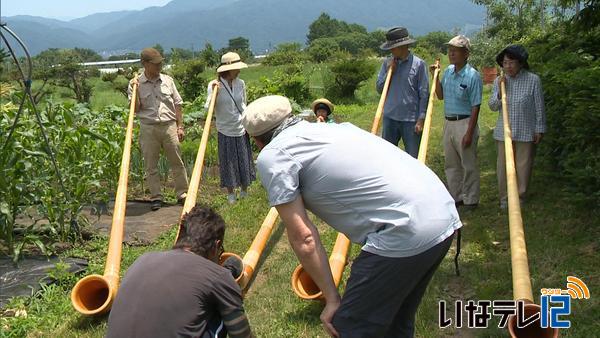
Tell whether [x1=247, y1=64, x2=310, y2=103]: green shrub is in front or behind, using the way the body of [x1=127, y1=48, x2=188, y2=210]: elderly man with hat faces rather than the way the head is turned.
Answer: behind

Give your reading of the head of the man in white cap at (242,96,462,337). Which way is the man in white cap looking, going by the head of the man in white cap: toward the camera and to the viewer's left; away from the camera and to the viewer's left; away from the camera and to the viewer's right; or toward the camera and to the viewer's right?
away from the camera and to the viewer's left

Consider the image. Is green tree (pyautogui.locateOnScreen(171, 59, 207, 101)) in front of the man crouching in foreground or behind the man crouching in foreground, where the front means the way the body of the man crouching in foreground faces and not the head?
in front

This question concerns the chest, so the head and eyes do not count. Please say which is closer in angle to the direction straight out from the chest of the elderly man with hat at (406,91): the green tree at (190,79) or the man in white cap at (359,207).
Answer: the man in white cap

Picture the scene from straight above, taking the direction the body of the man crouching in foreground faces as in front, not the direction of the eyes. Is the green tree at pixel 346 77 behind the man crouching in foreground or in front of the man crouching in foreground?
in front

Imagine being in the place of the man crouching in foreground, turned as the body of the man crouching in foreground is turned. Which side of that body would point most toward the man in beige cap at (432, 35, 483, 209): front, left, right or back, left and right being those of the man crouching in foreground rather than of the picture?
front

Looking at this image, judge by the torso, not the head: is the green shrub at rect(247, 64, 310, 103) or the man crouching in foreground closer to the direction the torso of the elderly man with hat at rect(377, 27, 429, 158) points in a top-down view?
the man crouching in foreground

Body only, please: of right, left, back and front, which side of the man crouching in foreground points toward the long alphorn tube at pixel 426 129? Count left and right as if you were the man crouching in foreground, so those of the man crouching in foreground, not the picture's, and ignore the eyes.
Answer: front

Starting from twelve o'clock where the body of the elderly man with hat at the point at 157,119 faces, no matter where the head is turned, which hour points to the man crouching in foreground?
The man crouching in foreground is roughly at 12 o'clock from the elderly man with hat.

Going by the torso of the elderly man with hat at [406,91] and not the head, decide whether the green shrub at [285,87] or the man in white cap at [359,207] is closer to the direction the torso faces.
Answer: the man in white cap

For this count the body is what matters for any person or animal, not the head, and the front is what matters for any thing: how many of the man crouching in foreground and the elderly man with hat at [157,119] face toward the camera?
1

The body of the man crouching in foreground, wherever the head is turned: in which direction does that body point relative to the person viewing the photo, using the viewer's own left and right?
facing away from the viewer and to the right of the viewer
